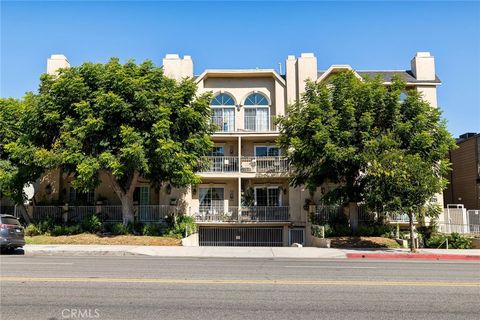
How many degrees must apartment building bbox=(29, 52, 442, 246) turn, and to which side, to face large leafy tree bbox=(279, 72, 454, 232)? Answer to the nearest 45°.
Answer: approximately 45° to its left

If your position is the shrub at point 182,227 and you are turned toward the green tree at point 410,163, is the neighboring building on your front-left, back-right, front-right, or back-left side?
front-left

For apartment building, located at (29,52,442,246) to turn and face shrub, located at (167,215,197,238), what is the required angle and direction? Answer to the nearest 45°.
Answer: approximately 45° to its right

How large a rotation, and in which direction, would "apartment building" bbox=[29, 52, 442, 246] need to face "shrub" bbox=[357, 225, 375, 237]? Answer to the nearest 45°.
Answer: approximately 45° to its left

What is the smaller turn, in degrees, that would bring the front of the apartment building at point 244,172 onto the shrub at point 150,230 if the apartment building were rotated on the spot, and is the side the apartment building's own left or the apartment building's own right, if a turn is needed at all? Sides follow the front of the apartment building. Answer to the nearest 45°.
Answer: approximately 45° to the apartment building's own right

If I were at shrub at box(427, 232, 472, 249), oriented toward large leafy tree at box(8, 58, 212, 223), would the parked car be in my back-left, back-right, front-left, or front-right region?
front-left

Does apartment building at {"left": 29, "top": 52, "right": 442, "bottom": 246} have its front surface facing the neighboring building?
no

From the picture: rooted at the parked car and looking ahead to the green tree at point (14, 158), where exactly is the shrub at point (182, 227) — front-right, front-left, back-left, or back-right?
front-right

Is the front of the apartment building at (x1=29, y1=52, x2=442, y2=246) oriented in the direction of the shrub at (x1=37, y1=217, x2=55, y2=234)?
no

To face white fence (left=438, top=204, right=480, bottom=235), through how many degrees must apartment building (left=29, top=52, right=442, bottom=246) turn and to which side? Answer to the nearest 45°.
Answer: approximately 90° to its left

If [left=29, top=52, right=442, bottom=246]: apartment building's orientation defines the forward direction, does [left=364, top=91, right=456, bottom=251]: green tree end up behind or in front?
in front

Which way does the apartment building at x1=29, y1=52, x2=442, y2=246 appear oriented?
toward the camera
